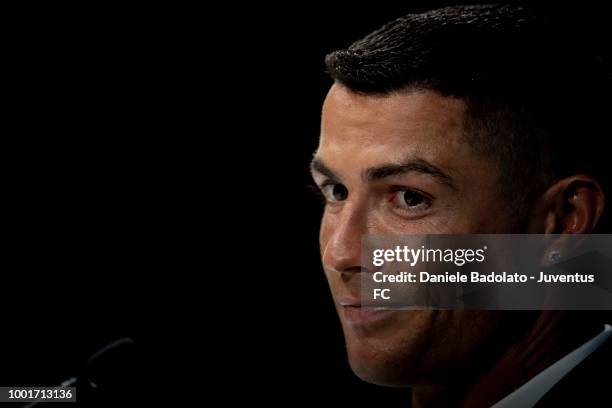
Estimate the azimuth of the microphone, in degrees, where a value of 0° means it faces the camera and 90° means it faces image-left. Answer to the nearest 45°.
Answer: approximately 270°
